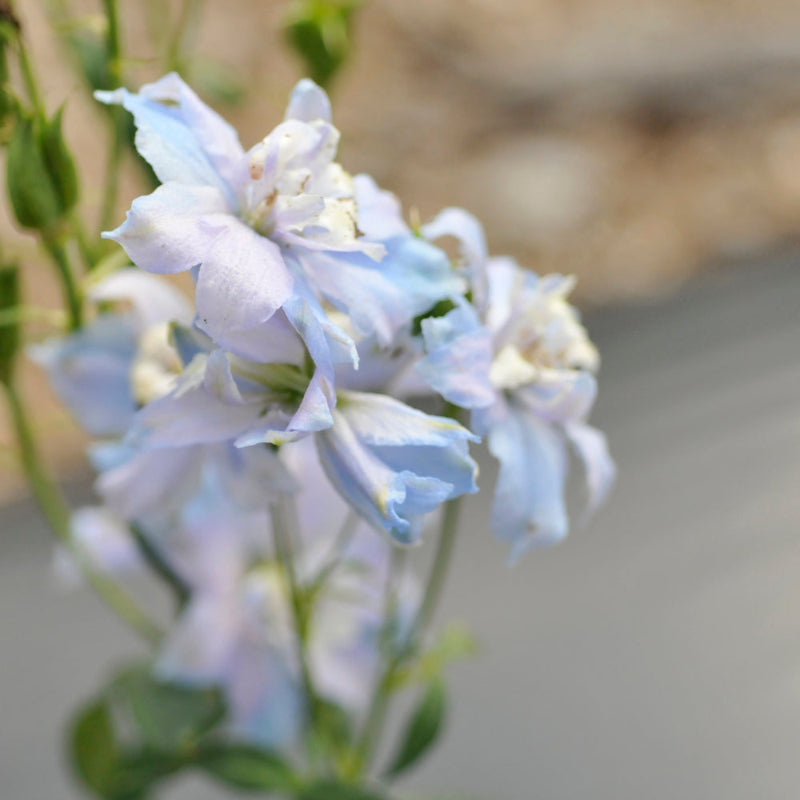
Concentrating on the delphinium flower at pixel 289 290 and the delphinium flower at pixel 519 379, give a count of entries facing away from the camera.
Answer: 0

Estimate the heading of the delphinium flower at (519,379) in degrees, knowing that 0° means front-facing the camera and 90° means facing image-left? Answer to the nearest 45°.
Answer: approximately 315°
